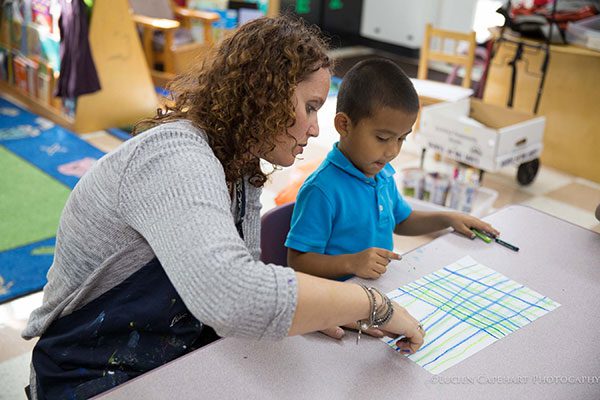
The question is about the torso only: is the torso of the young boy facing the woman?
no

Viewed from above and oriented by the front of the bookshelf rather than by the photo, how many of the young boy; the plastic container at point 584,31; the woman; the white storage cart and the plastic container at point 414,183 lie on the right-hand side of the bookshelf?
0

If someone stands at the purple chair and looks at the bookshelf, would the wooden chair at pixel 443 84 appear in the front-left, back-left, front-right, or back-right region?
front-right

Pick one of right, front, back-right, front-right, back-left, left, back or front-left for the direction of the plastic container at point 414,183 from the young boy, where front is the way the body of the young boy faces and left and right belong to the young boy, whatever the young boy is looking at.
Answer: back-left

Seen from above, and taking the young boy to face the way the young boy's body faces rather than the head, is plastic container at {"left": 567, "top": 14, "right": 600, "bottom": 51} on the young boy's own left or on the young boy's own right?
on the young boy's own left

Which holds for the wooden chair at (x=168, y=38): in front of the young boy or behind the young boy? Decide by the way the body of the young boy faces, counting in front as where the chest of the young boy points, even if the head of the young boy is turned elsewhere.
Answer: behind

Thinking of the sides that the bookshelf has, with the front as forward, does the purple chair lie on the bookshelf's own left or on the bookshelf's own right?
on the bookshelf's own left

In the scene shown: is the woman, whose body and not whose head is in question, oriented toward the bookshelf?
no

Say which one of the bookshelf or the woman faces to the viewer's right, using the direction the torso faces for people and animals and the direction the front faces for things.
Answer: the woman

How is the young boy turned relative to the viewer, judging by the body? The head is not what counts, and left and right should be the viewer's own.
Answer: facing the viewer and to the right of the viewer

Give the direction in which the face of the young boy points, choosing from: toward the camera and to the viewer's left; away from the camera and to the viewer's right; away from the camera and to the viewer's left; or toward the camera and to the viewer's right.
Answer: toward the camera and to the viewer's right

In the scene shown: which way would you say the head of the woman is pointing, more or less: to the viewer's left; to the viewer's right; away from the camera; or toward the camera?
to the viewer's right

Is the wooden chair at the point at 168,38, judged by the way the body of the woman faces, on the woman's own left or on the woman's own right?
on the woman's own left

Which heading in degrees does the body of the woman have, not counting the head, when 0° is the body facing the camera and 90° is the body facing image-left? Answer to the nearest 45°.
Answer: approximately 270°

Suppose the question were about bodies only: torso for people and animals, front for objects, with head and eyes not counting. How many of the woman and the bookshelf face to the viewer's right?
1

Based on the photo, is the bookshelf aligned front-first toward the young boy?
no
